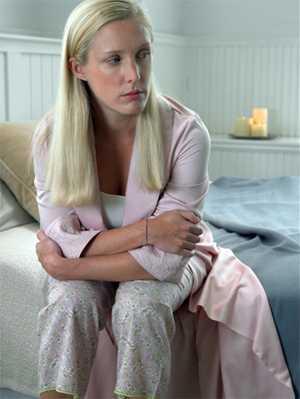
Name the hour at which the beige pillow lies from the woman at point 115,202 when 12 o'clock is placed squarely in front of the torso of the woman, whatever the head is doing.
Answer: The beige pillow is roughly at 5 o'clock from the woman.

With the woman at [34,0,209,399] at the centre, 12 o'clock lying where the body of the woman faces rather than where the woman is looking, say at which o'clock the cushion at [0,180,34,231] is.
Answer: The cushion is roughly at 5 o'clock from the woman.

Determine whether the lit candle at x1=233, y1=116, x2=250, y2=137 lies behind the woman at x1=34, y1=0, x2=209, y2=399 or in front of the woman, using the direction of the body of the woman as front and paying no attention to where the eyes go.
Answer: behind

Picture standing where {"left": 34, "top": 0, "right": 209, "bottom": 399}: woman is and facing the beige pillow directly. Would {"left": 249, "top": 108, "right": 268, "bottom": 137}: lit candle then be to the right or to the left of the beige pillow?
right

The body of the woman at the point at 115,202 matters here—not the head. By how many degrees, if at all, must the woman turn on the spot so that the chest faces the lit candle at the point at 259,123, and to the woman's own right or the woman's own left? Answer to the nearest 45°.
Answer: approximately 180°

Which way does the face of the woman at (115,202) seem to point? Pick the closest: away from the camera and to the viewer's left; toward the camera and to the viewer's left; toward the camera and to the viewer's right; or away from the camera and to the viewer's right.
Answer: toward the camera and to the viewer's right

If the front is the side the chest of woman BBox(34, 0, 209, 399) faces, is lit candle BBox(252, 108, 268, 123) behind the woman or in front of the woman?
behind

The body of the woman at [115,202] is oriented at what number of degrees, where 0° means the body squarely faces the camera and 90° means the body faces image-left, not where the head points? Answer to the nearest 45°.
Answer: approximately 0°
